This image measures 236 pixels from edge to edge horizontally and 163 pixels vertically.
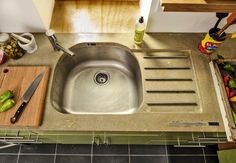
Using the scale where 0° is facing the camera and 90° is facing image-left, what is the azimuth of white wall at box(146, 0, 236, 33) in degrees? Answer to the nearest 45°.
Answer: approximately 0°

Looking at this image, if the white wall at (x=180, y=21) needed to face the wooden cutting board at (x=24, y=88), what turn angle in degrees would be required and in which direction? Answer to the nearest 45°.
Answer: approximately 90° to its right

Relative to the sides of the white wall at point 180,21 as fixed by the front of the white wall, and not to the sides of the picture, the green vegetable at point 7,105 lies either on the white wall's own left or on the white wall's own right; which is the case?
on the white wall's own right
